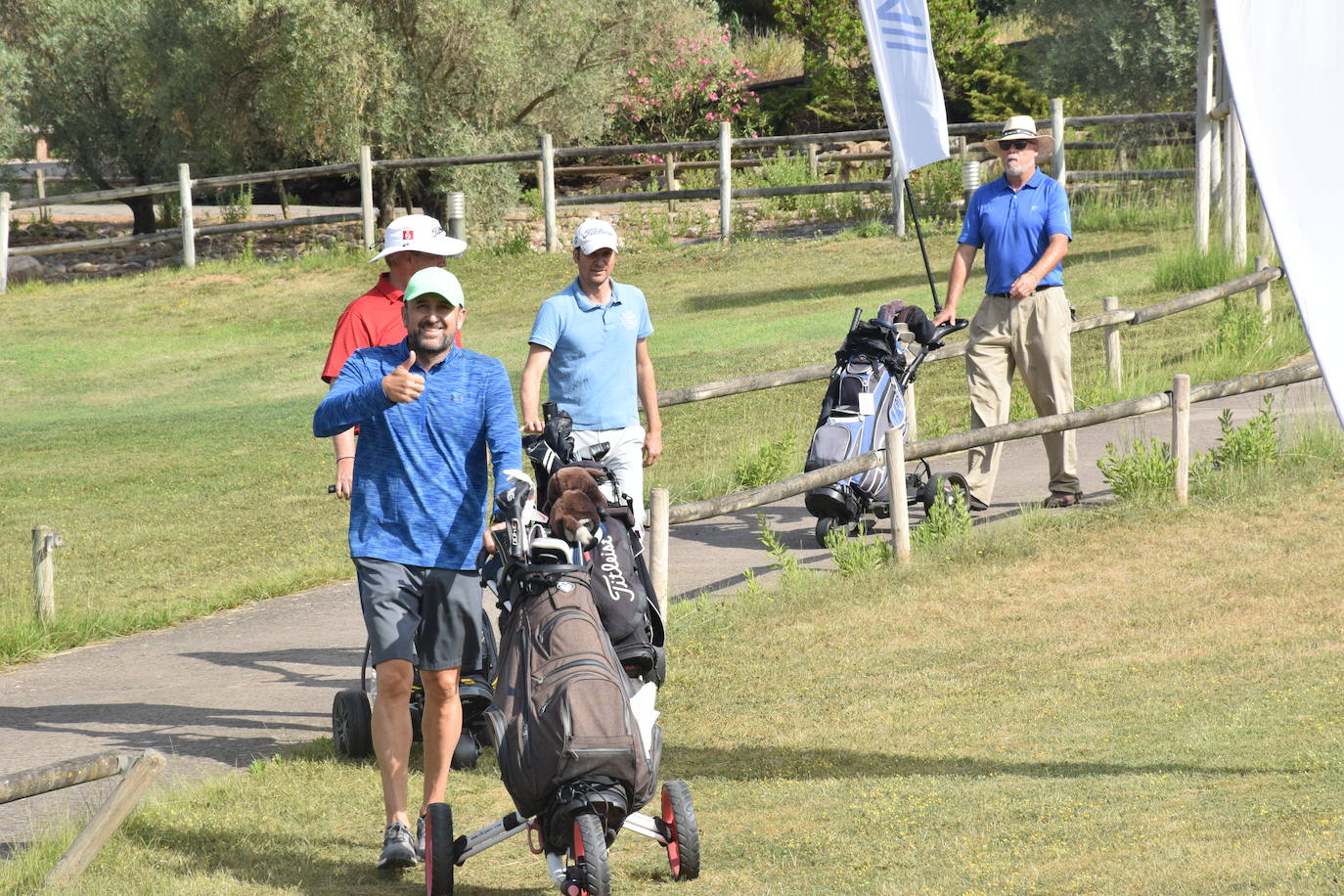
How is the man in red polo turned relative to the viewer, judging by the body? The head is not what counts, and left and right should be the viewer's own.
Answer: facing the viewer and to the right of the viewer

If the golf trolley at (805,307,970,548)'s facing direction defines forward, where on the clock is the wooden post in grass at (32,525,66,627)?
The wooden post in grass is roughly at 1 o'clock from the golf trolley.

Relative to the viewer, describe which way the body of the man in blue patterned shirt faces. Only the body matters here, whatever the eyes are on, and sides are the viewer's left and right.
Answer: facing the viewer

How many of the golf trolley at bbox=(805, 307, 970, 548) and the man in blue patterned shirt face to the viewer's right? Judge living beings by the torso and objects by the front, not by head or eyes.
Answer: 0

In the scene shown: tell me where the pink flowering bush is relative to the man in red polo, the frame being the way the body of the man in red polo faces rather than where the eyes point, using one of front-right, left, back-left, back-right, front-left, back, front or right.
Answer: back-left

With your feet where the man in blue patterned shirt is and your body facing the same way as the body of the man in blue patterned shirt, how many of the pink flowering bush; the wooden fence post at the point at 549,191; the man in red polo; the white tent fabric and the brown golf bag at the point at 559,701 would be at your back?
3

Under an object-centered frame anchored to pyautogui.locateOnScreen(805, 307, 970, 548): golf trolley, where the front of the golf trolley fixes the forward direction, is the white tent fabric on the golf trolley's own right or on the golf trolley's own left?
on the golf trolley's own left

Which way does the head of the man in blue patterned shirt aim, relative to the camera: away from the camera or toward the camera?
toward the camera

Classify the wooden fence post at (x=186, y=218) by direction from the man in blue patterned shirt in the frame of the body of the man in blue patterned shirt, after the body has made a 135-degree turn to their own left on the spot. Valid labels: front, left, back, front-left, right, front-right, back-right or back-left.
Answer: front-left

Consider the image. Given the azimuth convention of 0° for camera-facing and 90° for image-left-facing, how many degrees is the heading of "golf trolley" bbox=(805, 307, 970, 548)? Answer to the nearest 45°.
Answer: approximately 45°

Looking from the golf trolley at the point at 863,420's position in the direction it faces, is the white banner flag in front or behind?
behind

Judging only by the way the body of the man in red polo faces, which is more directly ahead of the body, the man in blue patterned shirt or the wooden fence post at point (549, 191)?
the man in blue patterned shirt

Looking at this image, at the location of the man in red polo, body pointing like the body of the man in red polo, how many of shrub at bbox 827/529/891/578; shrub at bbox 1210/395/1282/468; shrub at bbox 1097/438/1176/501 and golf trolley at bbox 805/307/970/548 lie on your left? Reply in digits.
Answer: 4

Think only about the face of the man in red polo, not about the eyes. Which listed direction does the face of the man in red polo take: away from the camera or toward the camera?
toward the camera

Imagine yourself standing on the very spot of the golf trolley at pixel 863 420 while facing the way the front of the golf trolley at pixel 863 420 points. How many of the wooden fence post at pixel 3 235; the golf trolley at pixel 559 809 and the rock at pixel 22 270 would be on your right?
2
